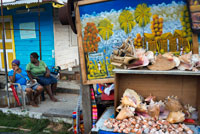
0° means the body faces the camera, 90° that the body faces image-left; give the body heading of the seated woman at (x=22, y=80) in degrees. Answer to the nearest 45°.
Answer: approximately 315°

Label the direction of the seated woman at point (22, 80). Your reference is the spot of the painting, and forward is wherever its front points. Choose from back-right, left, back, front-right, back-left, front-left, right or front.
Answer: back-right

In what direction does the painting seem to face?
toward the camera

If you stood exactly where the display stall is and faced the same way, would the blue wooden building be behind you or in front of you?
behind

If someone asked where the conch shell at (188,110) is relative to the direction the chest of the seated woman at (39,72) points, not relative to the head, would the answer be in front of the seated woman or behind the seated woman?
in front

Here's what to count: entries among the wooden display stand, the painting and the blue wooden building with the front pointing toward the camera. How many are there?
3

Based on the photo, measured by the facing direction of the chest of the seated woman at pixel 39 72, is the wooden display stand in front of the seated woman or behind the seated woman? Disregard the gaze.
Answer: in front

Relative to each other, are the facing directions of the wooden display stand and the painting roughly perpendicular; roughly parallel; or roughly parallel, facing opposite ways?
roughly parallel

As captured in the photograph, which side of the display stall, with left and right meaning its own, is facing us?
front

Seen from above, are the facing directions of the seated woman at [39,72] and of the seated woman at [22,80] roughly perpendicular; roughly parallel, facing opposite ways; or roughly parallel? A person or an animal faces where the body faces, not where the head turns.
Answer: roughly parallel

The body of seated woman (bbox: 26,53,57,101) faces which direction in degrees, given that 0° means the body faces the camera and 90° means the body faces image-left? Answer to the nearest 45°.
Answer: approximately 315°

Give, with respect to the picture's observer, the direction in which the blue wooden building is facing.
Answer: facing the viewer
